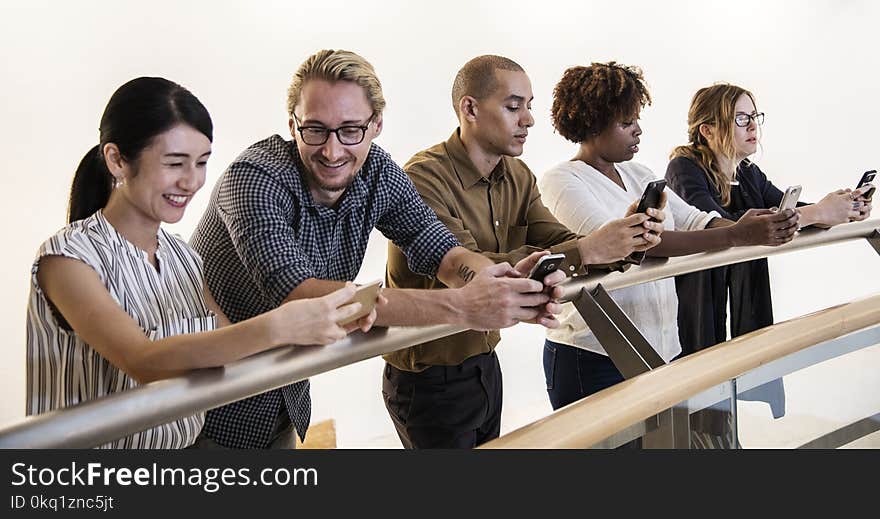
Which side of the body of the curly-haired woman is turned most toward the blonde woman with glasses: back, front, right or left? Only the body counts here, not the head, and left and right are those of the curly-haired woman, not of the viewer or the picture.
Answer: left

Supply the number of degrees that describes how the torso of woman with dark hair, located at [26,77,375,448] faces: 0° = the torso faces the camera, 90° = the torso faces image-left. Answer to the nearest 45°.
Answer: approximately 315°

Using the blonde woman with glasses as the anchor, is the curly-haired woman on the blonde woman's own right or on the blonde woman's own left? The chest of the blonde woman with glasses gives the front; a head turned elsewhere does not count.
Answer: on the blonde woman's own right

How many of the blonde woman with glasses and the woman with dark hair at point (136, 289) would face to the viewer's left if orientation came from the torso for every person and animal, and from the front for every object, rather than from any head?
0

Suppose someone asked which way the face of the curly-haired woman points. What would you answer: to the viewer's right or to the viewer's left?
to the viewer's right

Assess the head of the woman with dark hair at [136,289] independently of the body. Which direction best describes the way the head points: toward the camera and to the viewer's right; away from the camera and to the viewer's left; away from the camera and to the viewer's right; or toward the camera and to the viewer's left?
toward the camera and to the viewer's right

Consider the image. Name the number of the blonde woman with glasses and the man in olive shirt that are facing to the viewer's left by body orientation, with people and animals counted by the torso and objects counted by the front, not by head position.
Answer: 0

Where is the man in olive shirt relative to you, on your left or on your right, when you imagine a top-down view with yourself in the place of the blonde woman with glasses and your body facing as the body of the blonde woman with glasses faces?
on your right

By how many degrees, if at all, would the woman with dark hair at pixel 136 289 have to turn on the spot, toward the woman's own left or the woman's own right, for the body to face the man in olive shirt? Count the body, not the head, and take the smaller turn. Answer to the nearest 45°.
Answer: approximately 90° to the woman's own left

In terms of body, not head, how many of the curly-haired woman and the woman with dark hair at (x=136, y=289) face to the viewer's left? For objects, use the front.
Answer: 0

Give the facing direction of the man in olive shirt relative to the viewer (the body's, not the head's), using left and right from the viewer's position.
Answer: facing the viewer and to the right of the viewer

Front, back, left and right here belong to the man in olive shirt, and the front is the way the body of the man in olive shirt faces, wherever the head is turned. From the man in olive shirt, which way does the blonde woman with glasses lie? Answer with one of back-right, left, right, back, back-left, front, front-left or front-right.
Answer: left
